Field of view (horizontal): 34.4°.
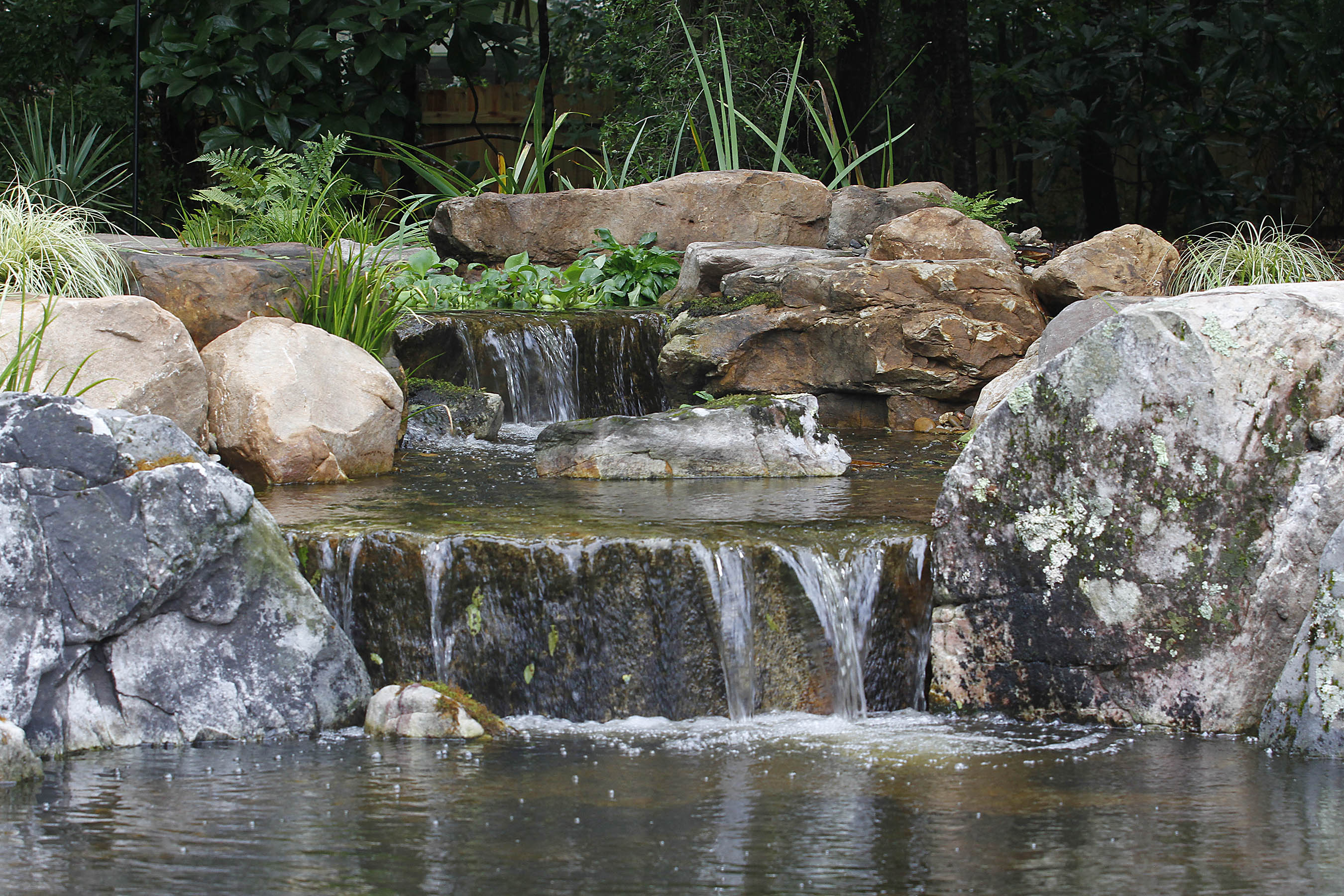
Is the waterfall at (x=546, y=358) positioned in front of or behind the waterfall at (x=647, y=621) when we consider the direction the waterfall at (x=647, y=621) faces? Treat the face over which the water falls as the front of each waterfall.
behind

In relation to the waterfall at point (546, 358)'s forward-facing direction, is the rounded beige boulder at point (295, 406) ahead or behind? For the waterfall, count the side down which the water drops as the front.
ahead

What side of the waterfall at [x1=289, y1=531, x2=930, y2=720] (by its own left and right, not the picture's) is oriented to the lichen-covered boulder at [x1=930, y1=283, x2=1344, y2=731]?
left

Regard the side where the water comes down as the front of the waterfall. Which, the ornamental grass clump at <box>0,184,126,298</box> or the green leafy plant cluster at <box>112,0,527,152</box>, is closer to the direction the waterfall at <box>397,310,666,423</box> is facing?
the ornamental grass clump

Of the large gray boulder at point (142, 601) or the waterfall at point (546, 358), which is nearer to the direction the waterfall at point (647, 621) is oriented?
the large gray boulder

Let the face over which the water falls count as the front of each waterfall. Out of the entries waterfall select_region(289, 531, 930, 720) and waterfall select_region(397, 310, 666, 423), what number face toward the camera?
2

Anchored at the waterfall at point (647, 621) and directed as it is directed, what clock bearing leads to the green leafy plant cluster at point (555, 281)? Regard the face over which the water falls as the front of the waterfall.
The green leafy plant cluster is roughly at 6 o'clock from the waterfall.

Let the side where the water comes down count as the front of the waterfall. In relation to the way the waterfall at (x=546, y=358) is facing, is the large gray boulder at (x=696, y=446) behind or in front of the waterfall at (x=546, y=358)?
in front

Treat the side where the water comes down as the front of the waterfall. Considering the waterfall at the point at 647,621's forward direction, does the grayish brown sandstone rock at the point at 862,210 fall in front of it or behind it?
behind

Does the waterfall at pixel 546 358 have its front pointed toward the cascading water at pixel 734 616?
yes

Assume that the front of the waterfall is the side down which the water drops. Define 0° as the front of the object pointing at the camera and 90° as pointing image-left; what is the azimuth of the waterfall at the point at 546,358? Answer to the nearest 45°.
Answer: approximately 0°
